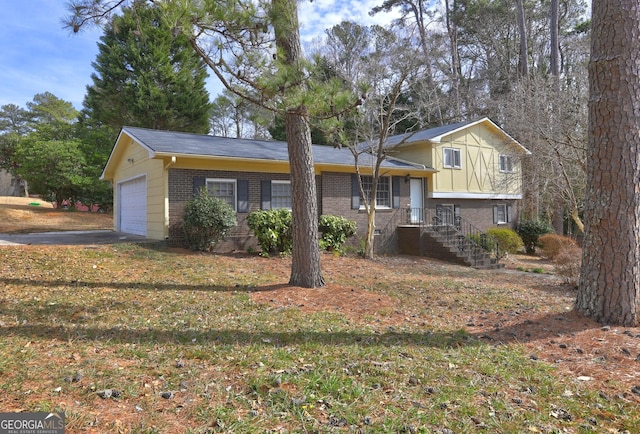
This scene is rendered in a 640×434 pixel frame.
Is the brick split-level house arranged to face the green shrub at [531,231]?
no

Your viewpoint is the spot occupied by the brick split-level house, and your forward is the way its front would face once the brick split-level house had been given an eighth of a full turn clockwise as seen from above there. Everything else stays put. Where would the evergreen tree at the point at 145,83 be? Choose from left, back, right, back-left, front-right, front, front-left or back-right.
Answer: back-right

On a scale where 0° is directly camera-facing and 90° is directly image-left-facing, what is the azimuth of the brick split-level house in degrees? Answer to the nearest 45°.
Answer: approximately 315°

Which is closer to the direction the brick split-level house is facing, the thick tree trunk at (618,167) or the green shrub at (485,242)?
the thick tree trunk

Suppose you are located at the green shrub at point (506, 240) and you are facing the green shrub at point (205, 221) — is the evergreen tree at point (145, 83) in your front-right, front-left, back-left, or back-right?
front-right

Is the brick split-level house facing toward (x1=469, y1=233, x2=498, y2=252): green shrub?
no

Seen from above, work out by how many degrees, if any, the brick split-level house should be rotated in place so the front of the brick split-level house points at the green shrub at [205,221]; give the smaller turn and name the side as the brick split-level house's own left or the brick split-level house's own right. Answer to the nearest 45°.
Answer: approximately 90° to the brick split-level house's own right

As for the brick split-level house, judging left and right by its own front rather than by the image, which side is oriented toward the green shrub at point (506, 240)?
left
